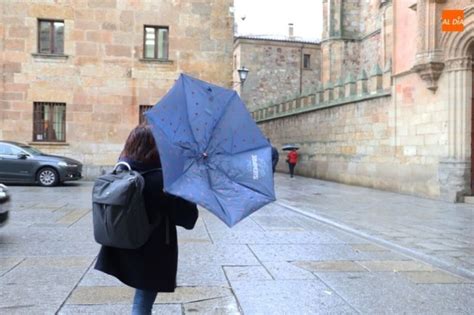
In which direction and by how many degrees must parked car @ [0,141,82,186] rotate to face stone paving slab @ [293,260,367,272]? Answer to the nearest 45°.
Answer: approximately 90° to its right

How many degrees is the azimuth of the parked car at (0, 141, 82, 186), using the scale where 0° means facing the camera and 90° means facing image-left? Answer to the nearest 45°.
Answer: approximately 270°

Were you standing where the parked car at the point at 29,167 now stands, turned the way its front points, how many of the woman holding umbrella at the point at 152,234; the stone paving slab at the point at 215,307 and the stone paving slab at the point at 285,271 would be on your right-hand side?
3

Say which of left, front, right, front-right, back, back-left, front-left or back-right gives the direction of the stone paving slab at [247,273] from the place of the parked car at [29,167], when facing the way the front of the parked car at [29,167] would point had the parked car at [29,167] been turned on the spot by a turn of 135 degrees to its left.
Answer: back-left

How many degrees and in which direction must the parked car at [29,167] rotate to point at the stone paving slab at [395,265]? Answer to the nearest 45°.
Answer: approximately 90° to its right

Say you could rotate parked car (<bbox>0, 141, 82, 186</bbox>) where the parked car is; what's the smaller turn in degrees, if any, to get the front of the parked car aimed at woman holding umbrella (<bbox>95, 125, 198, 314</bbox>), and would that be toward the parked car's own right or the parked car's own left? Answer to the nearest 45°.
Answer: approximately 90° to the parked car's own right

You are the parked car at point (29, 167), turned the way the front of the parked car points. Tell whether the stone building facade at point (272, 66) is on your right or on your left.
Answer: on your left

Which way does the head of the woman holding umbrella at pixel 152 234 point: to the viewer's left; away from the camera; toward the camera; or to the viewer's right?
away from the camera

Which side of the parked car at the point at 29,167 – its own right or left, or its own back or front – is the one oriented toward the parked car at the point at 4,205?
right

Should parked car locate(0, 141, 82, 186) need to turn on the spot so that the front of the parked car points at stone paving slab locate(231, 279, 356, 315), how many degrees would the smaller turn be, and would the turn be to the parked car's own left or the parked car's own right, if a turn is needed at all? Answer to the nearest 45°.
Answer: approximately 90° to the parked car's own right

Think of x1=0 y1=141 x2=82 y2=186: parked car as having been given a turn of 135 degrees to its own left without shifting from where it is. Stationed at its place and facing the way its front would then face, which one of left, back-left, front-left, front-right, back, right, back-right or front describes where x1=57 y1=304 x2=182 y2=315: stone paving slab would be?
back-left

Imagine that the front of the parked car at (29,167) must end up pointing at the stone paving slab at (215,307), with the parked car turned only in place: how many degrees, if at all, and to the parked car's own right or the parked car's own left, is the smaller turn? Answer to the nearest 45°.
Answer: approximately 90° to the parked car's own right

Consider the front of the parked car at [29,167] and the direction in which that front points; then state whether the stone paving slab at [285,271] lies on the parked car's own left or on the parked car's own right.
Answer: on the parked car's own right
